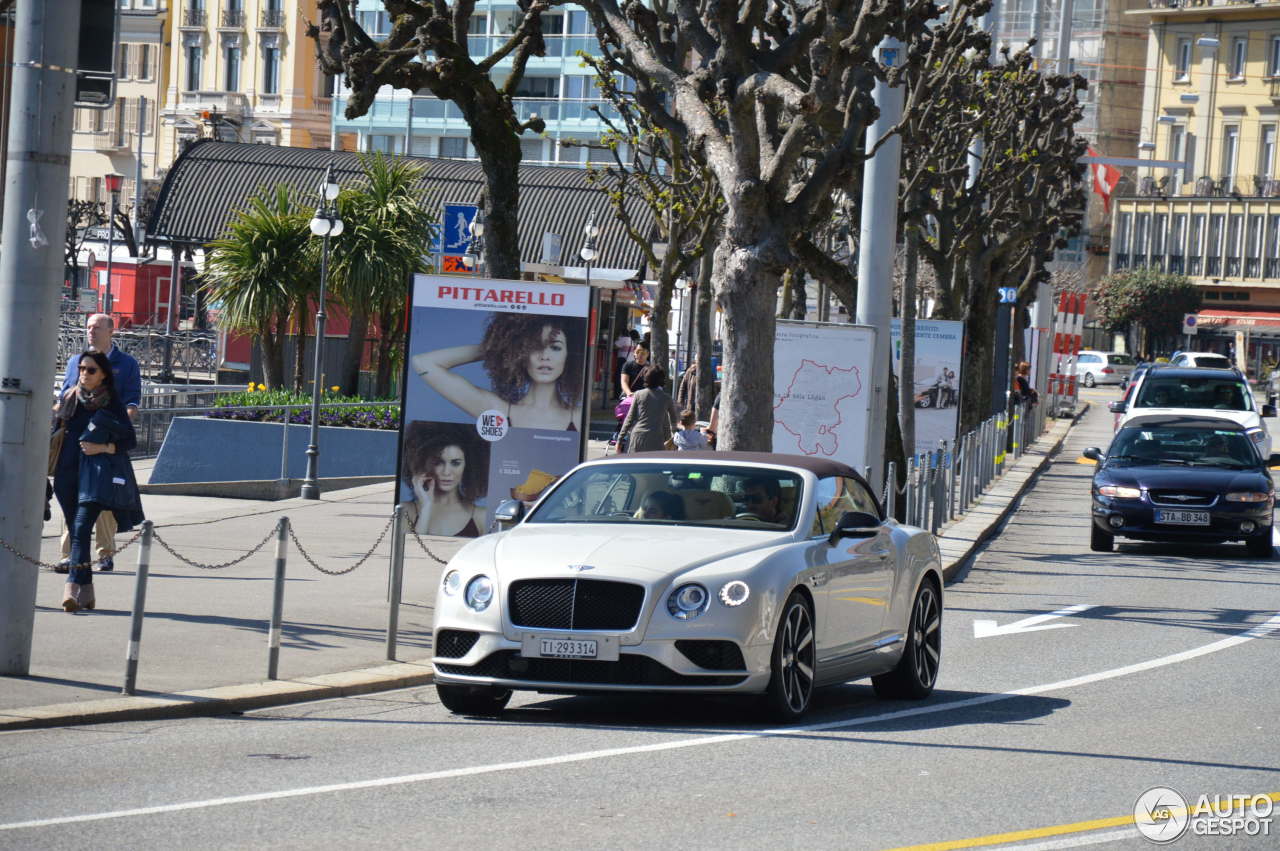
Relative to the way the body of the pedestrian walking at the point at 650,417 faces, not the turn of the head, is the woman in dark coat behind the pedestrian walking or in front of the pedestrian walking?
behind

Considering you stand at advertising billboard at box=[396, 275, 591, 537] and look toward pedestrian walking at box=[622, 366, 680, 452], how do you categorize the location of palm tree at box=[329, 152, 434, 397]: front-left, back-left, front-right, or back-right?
front-left

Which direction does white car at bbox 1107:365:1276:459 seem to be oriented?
toward the camera

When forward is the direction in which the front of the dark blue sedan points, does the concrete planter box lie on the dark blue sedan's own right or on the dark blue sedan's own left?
on the dark blue sedan's own right

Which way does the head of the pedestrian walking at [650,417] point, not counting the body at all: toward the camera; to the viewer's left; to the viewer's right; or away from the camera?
away from the camera

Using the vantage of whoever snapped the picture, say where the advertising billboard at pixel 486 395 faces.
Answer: facing the viewer

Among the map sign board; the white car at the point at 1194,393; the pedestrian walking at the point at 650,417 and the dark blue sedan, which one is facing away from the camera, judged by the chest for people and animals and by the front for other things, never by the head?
the pedestrian walking

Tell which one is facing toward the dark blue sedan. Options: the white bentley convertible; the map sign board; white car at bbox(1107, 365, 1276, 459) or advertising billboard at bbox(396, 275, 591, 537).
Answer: the white car

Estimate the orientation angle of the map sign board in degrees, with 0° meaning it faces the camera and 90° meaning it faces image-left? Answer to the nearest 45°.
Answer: approximately 0°

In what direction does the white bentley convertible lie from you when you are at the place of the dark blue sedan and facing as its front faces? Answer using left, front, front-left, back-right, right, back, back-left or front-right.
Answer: front

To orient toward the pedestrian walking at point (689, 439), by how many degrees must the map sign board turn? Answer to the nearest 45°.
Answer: approximately 90° to its right

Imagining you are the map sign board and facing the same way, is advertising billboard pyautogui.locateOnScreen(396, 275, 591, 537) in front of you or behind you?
in front

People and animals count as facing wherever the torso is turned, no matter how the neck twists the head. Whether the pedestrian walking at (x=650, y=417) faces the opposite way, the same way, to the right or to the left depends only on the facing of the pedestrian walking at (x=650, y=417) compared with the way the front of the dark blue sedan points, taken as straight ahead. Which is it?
the opposite way

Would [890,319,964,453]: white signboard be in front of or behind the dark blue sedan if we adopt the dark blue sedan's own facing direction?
behind

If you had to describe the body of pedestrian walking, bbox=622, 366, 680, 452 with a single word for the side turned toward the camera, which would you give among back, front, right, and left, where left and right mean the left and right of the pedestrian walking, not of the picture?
back

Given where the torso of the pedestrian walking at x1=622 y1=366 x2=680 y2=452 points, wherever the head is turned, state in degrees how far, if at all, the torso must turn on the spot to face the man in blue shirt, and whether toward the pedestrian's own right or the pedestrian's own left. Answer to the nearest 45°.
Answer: approximately 135° to the pedestrian's own left

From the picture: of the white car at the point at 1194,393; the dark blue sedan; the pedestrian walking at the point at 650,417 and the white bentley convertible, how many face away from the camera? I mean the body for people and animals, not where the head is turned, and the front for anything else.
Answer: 1

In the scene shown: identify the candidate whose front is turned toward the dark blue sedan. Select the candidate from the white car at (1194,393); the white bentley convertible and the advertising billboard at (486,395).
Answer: the white car

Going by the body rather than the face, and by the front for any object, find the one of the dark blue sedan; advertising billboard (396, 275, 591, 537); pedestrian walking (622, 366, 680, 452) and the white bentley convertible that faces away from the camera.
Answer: the pedestrian walking
